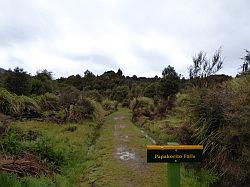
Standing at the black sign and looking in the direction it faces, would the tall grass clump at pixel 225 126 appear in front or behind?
behind

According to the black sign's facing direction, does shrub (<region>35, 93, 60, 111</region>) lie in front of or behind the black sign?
behind

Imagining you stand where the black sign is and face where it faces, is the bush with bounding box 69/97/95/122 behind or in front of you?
behind

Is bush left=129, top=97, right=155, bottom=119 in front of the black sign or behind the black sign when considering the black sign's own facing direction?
behind

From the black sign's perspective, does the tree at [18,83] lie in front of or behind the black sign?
behind

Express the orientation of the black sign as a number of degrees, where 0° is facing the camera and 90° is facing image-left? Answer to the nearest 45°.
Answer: approximately 0°

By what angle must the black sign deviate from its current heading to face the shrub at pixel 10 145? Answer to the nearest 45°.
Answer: approximately 135° to its right
